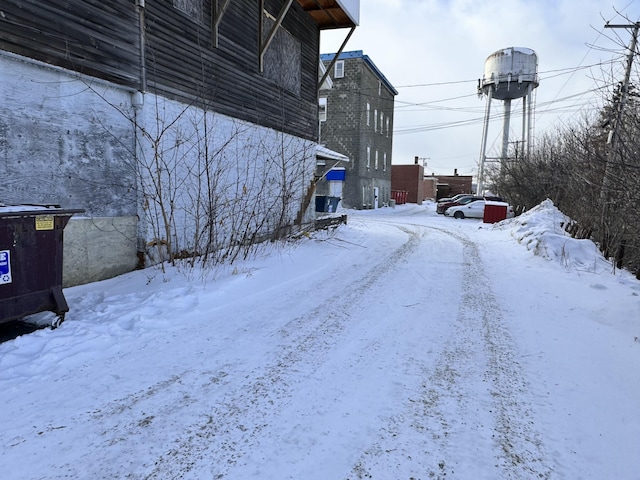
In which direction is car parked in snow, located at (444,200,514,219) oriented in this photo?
to the viewer's left

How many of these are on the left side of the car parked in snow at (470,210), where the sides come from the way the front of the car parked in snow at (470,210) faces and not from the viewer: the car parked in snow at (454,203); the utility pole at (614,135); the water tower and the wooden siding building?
2

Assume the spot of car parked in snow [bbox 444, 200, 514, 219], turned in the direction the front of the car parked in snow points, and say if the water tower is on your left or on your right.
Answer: on your right

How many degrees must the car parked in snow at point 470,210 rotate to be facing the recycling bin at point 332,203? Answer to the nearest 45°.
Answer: approximately 45° to its left

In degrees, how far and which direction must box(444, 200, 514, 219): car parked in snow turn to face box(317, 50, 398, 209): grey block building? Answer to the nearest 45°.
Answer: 0° — it already faces it

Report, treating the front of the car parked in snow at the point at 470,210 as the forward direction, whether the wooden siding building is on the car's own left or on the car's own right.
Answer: on the car's own left

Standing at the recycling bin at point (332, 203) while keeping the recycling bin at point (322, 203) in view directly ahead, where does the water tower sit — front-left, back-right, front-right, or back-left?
back-right

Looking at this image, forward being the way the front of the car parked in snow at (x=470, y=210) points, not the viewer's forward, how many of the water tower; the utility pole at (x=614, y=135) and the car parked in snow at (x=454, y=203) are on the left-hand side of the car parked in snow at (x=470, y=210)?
1

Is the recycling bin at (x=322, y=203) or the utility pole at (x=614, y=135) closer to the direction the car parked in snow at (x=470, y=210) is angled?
the recycling bin

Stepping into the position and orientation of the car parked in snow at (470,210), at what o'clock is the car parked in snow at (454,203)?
the car parked in snow at (454,203) is roughly at 2 o'clock from the car parked in snow at (470,210).
